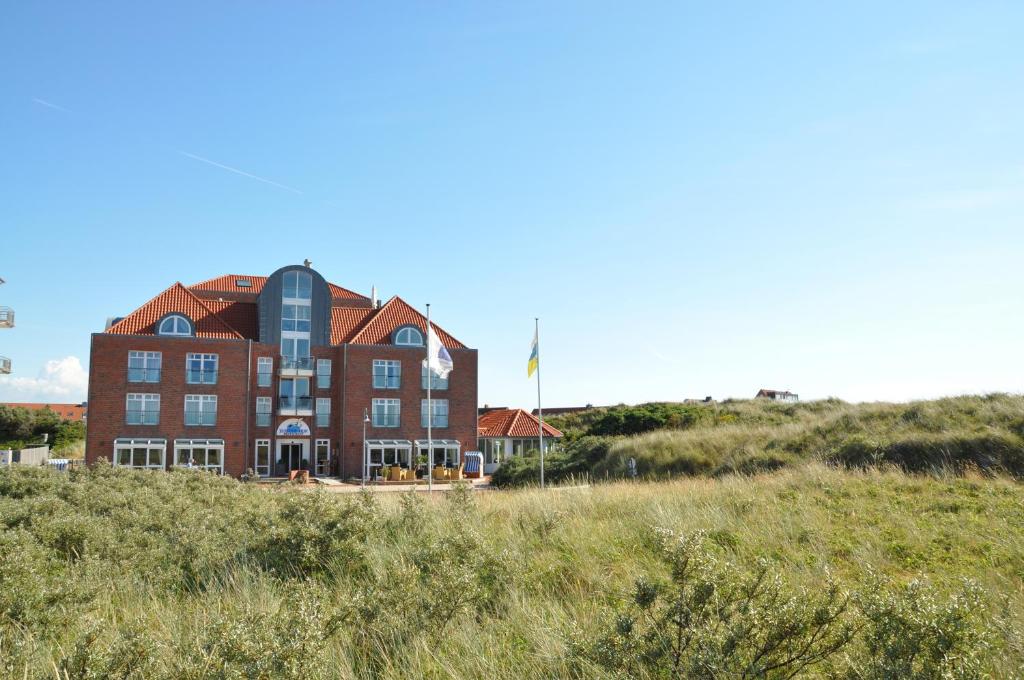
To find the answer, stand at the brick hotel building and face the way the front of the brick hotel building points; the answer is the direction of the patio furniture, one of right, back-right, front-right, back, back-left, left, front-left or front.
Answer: left

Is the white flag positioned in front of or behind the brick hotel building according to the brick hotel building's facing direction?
in front

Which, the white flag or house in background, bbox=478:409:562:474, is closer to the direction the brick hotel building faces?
the white flag

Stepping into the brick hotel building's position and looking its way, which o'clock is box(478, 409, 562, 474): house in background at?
The house in background is roughly at 9 o'clock from the brick hotel building.

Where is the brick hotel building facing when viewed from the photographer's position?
facing the viewer

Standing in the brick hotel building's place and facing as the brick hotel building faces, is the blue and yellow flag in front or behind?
in front
